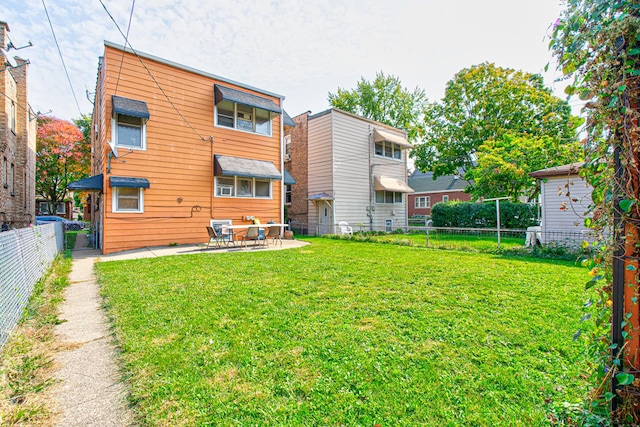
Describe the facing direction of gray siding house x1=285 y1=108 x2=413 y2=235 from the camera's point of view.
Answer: facing away from the viewer and to the left of the viewer

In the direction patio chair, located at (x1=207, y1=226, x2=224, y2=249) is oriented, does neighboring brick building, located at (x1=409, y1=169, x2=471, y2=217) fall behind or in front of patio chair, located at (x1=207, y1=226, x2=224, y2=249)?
in front

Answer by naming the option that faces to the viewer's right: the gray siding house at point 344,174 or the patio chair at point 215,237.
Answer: the patio chair

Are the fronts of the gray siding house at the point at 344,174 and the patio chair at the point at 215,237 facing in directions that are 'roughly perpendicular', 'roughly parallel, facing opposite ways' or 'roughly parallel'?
roughly perpendicular

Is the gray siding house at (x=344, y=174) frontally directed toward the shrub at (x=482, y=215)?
no

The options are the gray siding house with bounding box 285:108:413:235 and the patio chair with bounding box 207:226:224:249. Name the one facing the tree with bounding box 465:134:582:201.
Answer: the patio chair

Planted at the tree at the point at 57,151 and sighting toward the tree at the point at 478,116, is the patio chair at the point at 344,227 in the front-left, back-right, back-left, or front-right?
front-right

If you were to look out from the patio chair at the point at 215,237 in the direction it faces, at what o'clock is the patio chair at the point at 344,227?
the patio chair at the point at 344,227 is roughly at 11 o'clock from the patio chair at the point at 215,237.

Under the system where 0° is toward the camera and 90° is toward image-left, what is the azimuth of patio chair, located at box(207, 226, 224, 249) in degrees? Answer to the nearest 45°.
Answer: approximately 270°

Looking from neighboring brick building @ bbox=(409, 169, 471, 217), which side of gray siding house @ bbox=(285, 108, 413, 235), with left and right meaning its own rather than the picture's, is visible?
right

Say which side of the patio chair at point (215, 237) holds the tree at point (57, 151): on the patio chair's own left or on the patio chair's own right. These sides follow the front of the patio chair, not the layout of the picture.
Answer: on the patio chair's own left

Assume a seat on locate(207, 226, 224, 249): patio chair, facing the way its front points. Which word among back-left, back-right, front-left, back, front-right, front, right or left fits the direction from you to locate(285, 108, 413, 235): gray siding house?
front-left

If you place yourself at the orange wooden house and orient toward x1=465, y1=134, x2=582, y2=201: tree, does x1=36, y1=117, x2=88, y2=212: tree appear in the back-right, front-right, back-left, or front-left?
back-left

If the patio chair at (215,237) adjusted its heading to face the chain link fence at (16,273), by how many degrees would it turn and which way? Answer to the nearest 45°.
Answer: approximately 90° to its right

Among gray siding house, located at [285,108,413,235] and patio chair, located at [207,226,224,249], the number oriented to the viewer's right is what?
1
